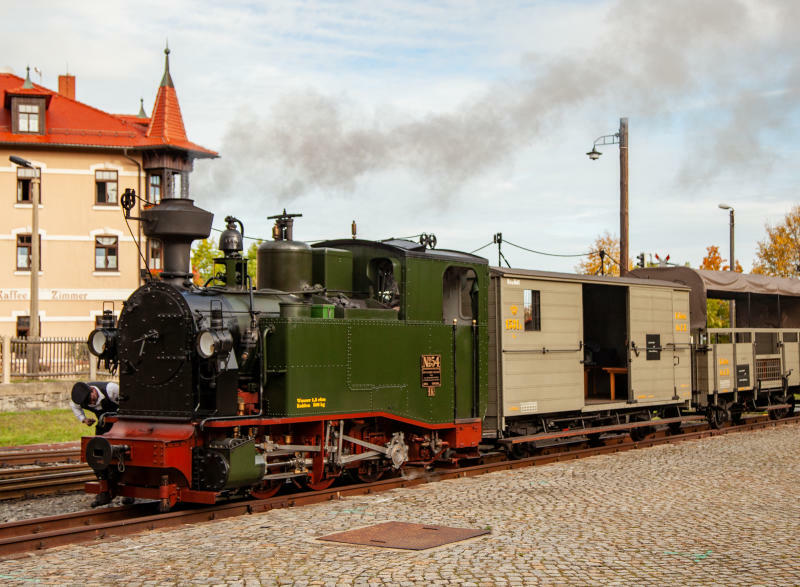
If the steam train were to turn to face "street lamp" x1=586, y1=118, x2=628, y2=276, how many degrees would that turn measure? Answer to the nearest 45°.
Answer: approximately 180°

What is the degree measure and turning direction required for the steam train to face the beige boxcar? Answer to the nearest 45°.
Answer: approximately 180°

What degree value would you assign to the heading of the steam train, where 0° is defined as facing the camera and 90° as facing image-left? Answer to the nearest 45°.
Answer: approximately 45°

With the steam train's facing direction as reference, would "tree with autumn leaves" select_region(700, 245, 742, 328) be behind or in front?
behind

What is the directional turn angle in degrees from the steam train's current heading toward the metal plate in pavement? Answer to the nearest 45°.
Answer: approximately 45° to its left

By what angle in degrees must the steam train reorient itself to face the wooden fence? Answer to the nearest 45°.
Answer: approximately 90° to its right

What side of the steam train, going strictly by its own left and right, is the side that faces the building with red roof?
right
